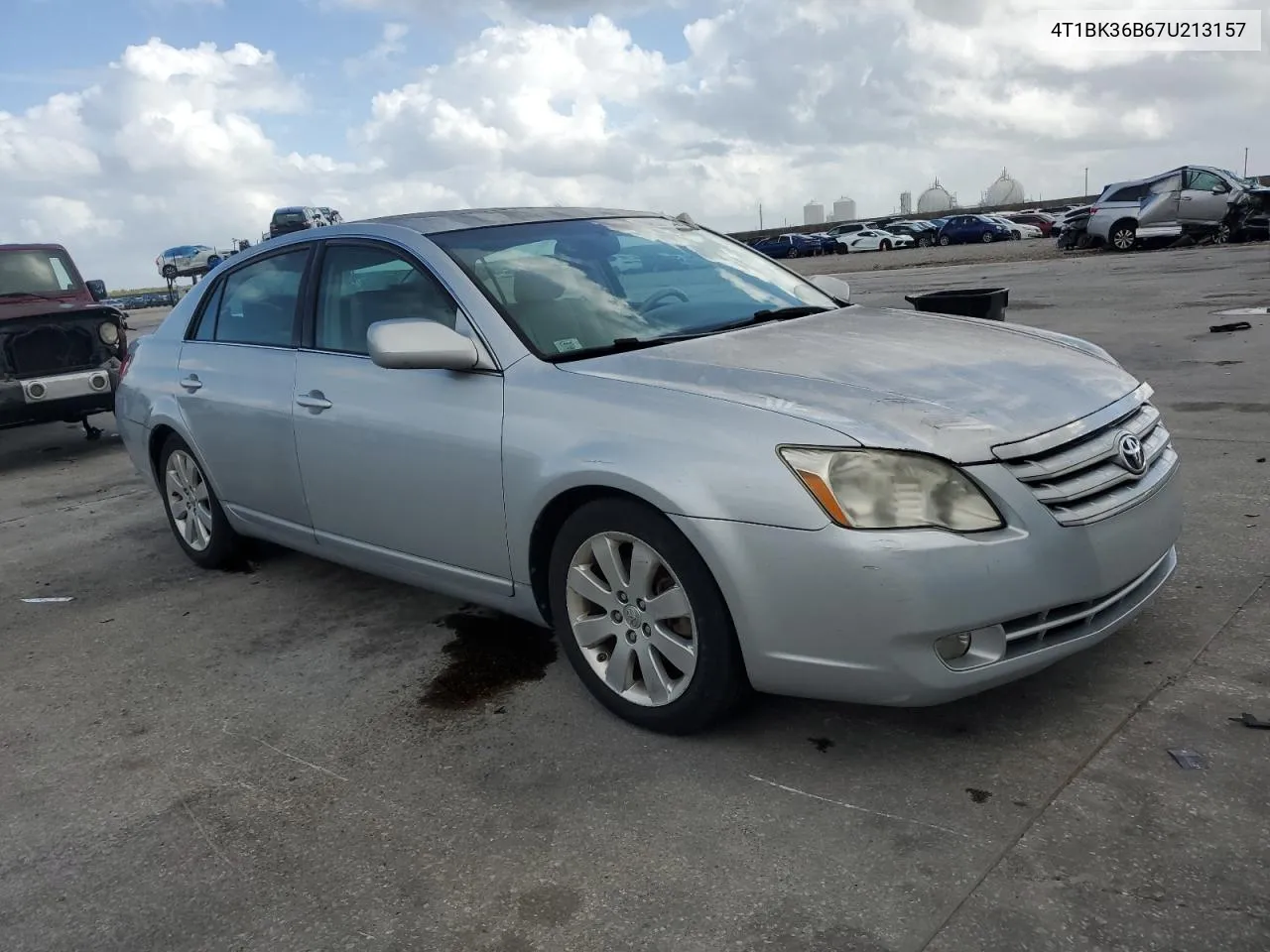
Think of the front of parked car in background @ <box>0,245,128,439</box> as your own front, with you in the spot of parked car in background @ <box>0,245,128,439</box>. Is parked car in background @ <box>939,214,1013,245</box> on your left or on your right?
on your left

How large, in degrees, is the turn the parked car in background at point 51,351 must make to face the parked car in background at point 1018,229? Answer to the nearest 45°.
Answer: approximately 135° to its left

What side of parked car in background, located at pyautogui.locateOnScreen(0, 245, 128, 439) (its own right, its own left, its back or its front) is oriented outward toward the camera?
front

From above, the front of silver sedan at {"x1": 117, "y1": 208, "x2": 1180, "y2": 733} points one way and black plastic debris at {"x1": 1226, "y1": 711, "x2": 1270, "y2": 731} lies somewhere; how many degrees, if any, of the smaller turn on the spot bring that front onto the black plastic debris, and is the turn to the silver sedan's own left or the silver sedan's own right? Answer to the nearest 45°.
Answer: approximately 45° to the silver sedan's own left

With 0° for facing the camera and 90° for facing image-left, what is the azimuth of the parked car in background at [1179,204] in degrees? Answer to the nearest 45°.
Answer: approximately 270°

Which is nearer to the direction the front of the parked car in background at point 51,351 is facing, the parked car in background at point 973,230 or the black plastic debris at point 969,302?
the black plastic debris

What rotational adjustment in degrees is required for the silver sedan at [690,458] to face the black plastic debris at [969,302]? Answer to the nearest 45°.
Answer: approximately 90° to its left

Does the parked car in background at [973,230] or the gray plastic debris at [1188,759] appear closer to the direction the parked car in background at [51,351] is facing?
the gray plastic debris

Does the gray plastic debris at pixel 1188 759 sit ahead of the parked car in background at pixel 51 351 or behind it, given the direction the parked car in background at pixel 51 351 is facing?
ahead

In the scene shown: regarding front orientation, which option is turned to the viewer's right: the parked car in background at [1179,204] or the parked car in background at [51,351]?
the parked car in background at [1179,204]
